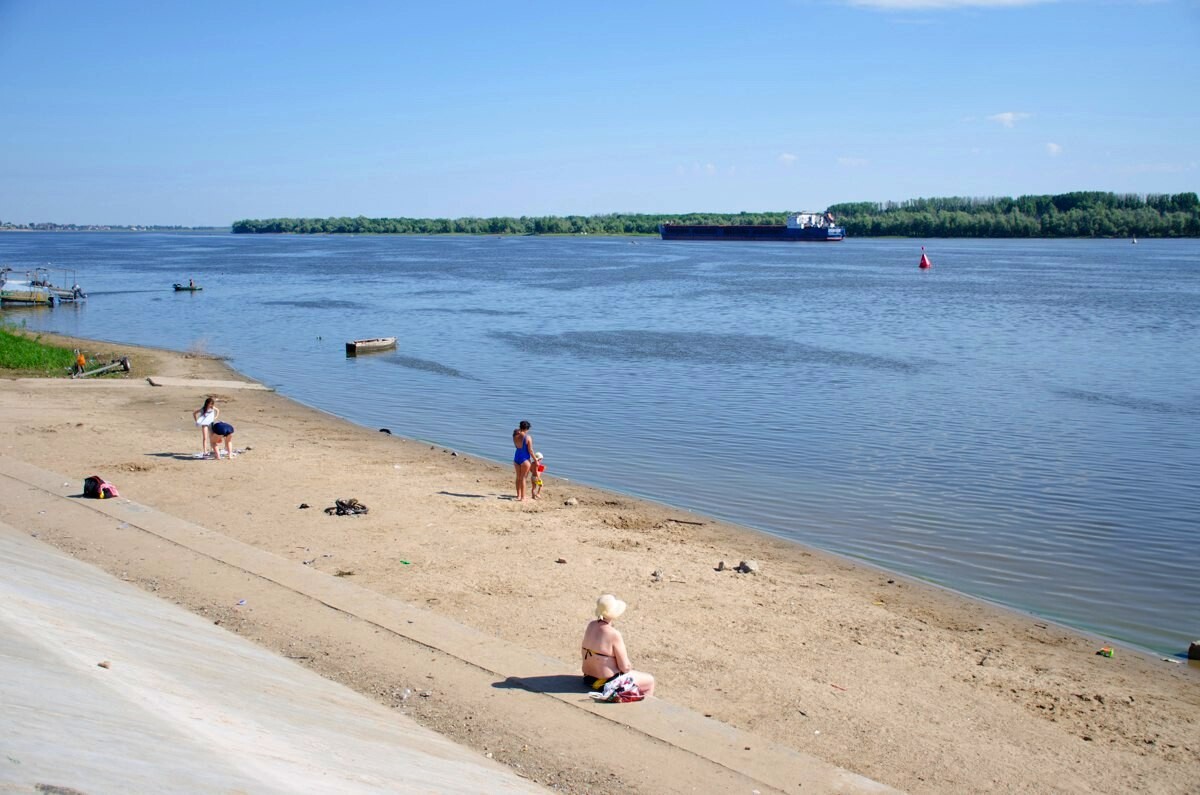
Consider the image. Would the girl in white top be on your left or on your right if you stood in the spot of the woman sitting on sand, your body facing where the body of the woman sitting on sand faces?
on your left

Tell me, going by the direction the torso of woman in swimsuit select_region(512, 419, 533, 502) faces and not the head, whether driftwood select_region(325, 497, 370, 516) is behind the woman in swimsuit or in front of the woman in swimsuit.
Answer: behind

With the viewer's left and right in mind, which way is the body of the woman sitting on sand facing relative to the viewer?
facing away from the viewer and to the right of the viewer

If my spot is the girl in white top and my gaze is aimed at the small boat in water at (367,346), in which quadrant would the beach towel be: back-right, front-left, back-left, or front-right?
back-right

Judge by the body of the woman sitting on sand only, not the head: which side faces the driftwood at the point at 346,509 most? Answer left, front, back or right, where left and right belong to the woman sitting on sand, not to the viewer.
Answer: left

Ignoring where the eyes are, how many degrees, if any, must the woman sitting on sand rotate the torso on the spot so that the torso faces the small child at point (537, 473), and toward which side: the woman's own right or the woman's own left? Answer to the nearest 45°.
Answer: approximately 45° to the woman's own left
